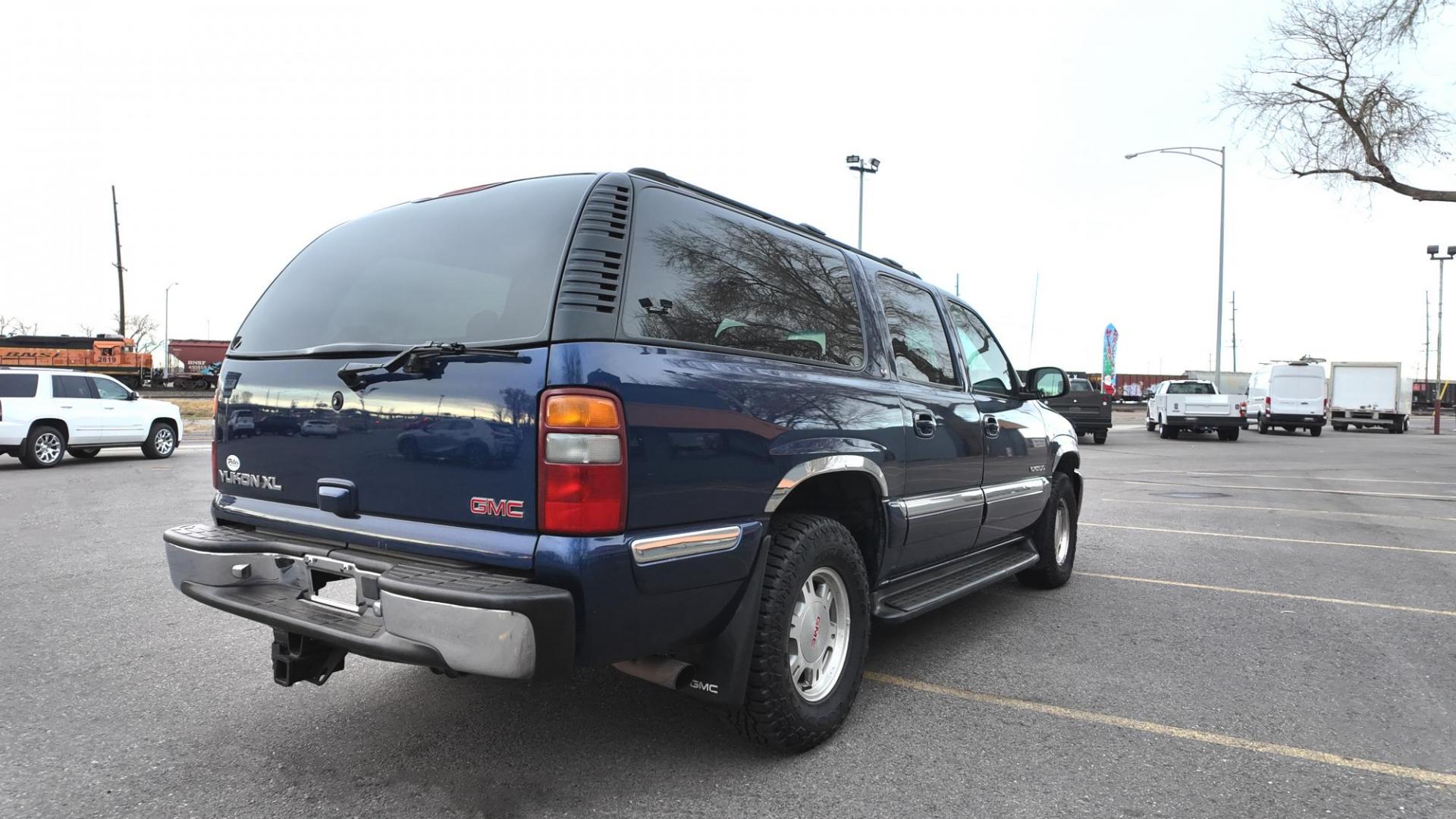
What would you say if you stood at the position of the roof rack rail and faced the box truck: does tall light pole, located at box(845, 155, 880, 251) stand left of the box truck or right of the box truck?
left

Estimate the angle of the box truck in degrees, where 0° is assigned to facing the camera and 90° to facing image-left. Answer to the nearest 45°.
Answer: approximately 180°

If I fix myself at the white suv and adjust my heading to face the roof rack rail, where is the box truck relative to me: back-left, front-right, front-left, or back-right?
front-left

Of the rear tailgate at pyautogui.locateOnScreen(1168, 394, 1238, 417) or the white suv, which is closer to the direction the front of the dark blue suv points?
the rear tailgate

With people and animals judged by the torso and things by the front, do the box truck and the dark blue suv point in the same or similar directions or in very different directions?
same or similar directions

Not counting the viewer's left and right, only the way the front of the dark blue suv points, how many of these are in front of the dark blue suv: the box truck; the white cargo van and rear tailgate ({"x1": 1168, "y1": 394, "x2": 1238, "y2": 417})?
3

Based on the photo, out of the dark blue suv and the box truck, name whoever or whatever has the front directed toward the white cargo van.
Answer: the dark blue suv

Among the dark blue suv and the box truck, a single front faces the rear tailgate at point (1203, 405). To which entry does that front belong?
the dark blue suv

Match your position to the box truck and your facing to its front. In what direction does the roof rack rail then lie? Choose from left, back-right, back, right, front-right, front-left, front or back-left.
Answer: back

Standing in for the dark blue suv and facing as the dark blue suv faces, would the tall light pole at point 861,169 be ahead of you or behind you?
ahead

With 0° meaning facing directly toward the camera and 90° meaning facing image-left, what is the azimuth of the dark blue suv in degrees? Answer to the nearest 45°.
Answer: approximately 225°

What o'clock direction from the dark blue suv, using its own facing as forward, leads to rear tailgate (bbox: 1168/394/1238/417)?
The rear tailgate is roughly at 12 o'clock from the dark blue suv.

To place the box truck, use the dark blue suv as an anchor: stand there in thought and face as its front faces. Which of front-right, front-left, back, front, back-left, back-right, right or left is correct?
front

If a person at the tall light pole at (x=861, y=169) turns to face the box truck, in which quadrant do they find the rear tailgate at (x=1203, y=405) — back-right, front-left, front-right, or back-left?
front-right

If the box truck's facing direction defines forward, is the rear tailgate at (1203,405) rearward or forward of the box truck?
rearward
